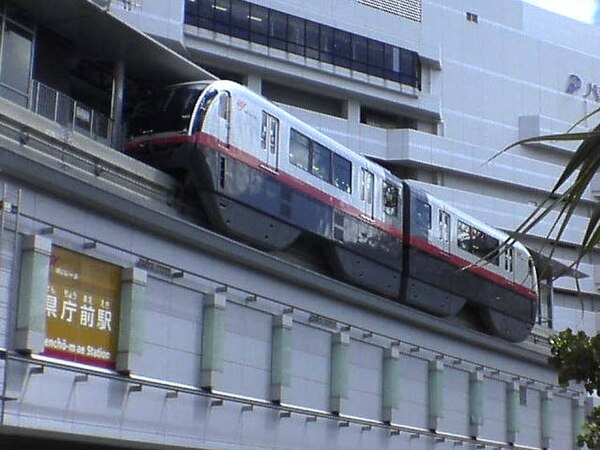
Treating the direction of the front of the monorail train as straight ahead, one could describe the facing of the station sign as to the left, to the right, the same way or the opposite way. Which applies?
to the left

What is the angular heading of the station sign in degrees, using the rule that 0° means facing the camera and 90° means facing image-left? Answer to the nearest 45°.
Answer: approximately 315°

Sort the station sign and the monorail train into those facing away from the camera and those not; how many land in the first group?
0

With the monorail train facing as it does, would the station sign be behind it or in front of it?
in front

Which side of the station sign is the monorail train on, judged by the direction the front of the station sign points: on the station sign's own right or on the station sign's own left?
on the station sign's own left
